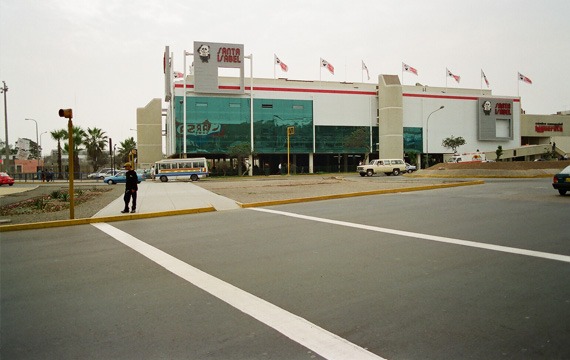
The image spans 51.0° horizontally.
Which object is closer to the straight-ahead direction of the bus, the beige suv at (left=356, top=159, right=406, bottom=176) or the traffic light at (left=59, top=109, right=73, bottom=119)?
the traffic light

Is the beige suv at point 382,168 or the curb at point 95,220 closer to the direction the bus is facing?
the curb

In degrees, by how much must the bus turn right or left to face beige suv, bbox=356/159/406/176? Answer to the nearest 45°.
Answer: approximately 180°

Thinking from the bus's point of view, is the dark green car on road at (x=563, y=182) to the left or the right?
on its left

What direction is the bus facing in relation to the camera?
to the viewer's left

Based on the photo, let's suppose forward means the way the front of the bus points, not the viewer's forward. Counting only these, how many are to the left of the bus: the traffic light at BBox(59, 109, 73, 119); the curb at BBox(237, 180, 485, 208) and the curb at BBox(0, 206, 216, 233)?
3

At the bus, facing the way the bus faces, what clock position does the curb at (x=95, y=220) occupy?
The curb is roughly at 9 o'clock from the bus.

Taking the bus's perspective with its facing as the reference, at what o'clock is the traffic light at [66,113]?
The traffic light is roughly at 9 o'clock from the bus.

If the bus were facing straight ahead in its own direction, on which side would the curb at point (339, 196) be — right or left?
on its left
